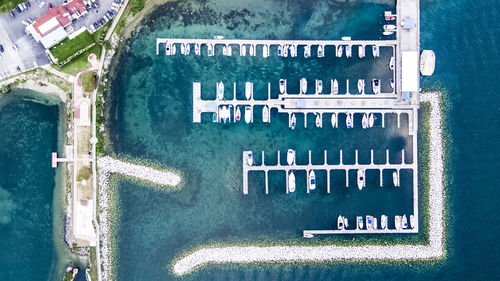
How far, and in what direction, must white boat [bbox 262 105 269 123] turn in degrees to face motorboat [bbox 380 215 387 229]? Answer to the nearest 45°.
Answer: approximately 90° to its right

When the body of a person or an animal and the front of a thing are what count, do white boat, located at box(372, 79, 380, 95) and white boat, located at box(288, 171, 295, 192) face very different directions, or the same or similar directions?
very different directions

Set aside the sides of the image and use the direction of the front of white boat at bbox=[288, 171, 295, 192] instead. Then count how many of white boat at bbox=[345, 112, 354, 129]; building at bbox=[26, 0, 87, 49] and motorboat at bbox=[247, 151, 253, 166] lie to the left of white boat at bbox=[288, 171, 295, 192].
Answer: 2

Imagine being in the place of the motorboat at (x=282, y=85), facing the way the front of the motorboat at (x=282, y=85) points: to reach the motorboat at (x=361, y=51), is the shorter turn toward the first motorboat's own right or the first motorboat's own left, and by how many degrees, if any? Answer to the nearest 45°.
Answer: approximately 90° to the first motorboat's own left

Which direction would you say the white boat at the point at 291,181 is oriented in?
away from the camera

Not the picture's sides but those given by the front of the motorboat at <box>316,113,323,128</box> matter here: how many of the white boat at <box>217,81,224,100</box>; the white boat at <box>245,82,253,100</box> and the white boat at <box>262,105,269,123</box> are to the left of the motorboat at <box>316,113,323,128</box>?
3

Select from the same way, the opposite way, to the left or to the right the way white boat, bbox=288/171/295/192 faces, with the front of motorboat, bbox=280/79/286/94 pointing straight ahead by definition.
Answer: the opposite way

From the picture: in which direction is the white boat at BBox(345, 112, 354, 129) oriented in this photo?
away from the camera
